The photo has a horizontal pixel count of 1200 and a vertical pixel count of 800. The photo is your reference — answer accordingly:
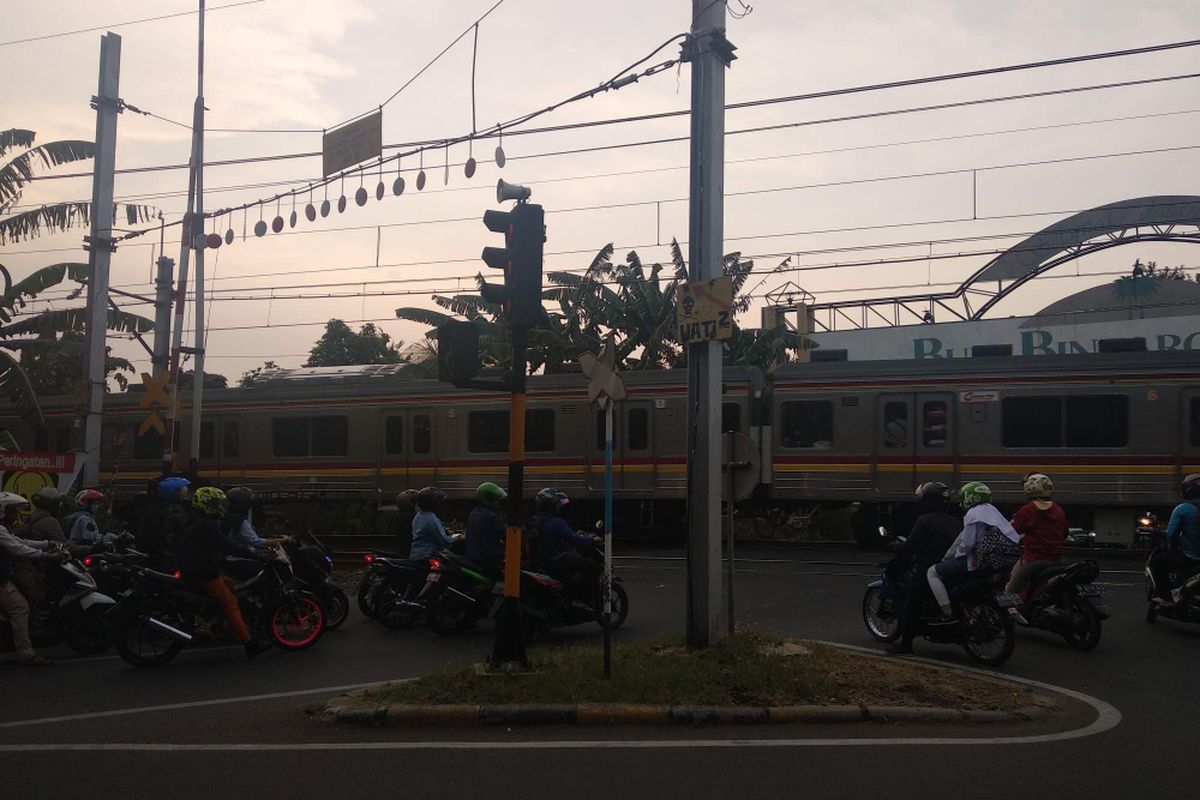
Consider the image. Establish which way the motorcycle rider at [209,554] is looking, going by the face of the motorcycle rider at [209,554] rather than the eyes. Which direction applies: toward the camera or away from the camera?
away from the camera

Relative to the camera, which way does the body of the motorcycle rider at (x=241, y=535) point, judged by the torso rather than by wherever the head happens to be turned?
to the viewer's right

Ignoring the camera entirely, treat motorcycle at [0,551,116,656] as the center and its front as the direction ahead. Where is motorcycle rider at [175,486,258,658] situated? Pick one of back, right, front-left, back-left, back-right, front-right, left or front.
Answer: front-right

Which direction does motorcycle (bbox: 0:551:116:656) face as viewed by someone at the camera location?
facing to the right of the viewer

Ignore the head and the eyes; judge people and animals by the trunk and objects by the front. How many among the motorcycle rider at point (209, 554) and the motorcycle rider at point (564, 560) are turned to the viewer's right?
2

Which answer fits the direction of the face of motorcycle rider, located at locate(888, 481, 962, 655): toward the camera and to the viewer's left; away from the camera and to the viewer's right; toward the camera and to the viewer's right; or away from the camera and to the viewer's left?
away from the camera and to the viewer's left

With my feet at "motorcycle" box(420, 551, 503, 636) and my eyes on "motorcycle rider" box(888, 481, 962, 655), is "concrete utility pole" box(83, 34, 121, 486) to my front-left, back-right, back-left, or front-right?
back-left

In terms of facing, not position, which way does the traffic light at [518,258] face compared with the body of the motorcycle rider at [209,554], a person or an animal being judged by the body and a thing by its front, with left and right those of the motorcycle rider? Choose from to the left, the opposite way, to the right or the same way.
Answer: the opposite way

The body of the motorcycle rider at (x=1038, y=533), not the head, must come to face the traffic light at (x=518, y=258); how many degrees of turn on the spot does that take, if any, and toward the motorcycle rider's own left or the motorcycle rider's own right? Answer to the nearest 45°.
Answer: approximately 90° to the motorcycle rider's own left

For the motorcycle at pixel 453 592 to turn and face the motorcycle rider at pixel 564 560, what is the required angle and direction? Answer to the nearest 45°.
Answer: approximately 45° to its right

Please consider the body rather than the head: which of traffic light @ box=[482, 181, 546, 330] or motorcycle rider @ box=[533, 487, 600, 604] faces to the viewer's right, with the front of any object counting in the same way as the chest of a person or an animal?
the motorcycle rider

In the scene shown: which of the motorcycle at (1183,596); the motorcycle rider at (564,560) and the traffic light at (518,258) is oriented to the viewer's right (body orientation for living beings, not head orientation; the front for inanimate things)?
the motorcycle rider

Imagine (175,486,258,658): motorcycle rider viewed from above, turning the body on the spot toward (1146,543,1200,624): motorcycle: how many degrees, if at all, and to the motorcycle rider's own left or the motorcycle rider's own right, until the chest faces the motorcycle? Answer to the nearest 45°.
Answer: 0° — they already face it

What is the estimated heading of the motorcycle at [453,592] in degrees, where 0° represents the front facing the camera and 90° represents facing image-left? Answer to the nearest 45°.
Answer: approximately 225°

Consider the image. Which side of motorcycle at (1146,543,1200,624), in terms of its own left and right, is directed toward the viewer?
left
